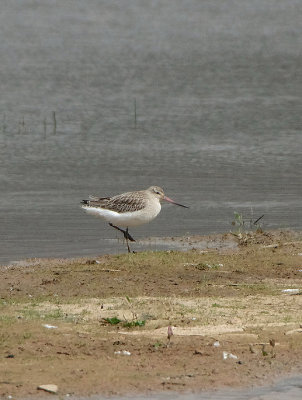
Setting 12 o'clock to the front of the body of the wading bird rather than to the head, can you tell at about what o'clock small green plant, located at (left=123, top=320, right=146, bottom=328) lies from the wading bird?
The small green plant is roughly at 3 o'clock from the wading bird.

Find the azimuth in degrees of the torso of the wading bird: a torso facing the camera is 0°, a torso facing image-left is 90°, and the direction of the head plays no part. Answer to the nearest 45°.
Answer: approximately 270°

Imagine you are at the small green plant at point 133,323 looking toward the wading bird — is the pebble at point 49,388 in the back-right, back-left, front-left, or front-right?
back-left

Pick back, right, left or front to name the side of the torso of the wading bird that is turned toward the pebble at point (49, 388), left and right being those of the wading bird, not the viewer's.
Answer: right
